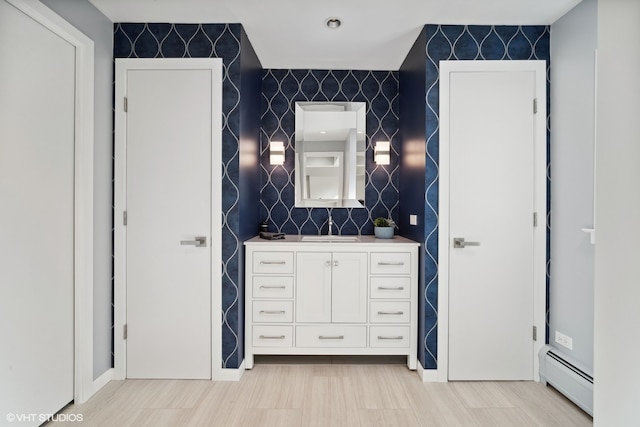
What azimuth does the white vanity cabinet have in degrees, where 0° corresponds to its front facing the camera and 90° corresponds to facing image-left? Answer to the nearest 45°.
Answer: approximately 0°

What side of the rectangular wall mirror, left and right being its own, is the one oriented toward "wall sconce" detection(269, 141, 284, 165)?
right

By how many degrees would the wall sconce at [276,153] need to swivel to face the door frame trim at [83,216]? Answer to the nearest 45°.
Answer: approximately 45° to its right

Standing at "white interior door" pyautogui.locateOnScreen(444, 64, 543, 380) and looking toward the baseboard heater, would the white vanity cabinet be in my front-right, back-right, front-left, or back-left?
back-right

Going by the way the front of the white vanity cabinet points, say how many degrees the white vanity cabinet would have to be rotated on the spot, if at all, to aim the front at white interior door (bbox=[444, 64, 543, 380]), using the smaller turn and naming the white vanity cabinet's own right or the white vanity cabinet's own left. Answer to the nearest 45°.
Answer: approximately 90° to the white vanity cabinet's own left

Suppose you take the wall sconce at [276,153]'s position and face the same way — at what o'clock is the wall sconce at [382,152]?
the wall sconce at [382,152] is roughly at 9 o'clock from the wall sconce at [276,153].

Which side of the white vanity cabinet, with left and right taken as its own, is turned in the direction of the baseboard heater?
left
